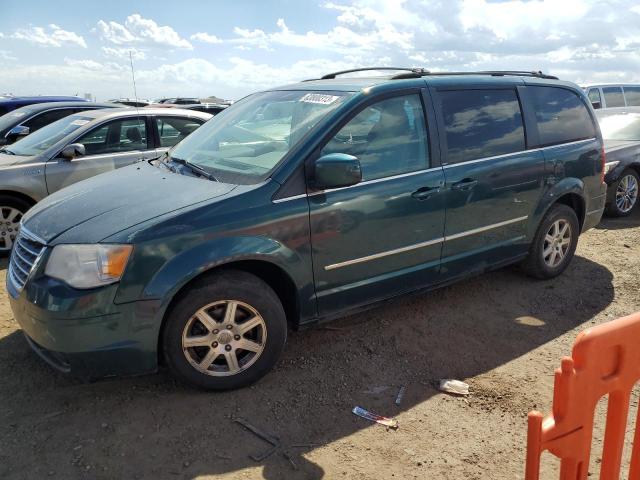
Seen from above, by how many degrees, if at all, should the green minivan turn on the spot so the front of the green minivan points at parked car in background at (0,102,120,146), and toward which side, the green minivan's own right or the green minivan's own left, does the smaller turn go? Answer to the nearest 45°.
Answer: approximately 90° to the green minivan's own right

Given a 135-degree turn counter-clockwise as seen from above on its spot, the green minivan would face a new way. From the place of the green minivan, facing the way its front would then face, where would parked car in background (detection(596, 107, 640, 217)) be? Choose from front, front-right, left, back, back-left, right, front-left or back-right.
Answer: front-left

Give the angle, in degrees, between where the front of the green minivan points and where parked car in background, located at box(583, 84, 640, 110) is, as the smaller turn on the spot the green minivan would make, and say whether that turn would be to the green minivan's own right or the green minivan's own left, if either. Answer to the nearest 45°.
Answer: approximately 180°

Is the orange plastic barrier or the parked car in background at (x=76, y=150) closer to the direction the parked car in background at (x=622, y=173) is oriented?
the parked car in background

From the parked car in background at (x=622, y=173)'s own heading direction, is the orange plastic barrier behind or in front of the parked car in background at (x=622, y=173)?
in front

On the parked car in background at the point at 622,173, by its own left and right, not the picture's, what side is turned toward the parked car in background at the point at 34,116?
front

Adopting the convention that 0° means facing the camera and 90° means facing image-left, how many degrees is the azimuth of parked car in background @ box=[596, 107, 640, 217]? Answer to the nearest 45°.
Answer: approximately 45°

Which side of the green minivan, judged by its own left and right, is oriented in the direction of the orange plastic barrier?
left
